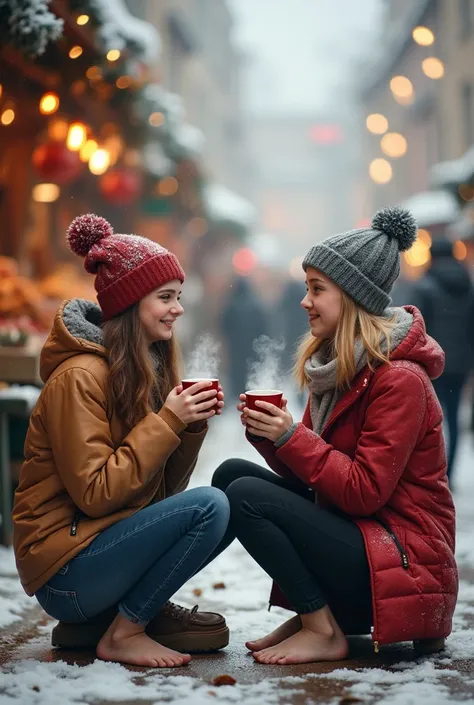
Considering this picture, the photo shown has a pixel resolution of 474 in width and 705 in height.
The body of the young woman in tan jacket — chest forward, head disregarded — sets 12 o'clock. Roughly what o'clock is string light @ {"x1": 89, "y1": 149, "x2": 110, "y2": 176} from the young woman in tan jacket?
The string light is roughly at 9 o'clock from the young woman in tan jacket.

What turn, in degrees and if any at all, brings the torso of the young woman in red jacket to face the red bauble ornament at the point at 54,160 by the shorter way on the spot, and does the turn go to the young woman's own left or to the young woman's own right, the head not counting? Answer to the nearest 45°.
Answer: approximately 45° to the young woman's own right

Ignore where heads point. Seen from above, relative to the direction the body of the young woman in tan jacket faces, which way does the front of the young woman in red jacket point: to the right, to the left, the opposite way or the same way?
the opposite way

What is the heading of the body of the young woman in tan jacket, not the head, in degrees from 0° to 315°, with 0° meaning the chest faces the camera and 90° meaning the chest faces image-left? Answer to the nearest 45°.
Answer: approximately 270°

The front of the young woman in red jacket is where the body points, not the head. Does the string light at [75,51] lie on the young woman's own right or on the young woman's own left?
on the young woman's own right

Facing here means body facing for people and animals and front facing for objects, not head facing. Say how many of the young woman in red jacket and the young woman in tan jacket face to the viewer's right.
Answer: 1

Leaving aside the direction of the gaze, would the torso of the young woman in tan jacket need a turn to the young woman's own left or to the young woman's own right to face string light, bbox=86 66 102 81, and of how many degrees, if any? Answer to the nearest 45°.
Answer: approximately 90° to the young woman's own left

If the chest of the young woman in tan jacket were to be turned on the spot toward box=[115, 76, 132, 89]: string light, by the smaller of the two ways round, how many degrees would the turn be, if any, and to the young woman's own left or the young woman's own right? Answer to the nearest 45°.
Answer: approximately 90° to the young woman's own left

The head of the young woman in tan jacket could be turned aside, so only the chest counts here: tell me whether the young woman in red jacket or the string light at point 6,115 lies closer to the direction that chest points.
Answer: the young woman in red jacket

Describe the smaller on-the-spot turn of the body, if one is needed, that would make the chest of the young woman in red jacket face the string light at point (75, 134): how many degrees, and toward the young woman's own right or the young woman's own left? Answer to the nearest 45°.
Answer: approximately 45° to the young woman's own right

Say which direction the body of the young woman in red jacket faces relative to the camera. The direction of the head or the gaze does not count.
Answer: to the viewer's left
